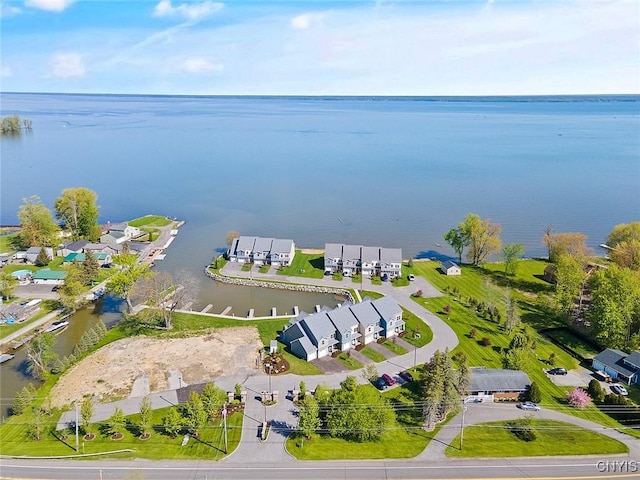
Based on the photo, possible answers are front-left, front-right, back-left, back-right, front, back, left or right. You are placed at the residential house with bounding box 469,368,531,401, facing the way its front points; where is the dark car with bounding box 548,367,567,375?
back-left

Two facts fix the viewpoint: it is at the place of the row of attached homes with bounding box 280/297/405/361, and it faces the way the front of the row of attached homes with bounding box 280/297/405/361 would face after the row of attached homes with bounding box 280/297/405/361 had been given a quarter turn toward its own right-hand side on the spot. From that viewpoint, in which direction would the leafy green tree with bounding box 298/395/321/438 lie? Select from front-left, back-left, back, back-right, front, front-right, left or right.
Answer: front-left

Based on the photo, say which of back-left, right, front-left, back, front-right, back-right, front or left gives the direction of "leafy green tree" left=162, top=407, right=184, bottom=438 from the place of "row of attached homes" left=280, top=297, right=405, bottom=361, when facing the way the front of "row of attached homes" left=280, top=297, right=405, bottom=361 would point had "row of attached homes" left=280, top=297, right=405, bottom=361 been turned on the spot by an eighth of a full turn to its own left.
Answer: back-right

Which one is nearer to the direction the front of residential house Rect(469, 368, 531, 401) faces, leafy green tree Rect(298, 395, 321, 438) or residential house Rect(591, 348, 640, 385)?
the leafy green tree

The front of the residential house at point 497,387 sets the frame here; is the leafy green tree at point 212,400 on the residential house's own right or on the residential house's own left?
on the residential house's own right

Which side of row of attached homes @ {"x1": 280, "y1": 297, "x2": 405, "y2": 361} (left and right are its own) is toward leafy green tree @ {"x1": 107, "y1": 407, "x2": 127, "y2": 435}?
right

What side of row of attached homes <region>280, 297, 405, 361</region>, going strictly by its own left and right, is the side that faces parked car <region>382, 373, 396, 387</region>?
front

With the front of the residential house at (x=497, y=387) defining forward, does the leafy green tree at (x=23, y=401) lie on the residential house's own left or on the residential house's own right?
on the residential house's own right

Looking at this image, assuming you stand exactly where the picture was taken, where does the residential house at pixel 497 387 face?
facing the viewer

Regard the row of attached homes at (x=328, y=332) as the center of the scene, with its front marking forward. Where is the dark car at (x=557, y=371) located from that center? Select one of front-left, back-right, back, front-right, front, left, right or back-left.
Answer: front-left

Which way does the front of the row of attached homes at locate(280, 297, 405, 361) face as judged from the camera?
facing the viewer and to the right of the viewer

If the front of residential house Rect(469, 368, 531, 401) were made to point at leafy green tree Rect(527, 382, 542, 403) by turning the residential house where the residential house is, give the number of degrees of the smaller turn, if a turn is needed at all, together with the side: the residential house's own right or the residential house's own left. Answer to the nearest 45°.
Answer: approximately 90° to the residential house's own left

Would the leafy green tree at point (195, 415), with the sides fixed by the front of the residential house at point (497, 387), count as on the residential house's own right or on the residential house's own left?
on the residential house's own right

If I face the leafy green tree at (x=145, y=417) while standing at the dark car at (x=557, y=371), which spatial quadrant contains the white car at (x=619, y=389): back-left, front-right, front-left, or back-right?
back-left

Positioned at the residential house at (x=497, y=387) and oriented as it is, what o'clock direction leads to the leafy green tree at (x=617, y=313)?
The leafy green tree is roughly at 7 o'clock from the residential house.

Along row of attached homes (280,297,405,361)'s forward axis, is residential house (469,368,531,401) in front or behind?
in front

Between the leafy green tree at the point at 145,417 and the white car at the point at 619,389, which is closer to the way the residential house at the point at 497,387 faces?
the leafy green tree
